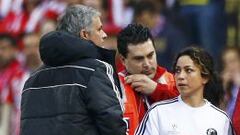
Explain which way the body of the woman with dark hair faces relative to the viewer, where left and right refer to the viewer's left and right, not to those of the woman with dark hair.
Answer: facing the viewer

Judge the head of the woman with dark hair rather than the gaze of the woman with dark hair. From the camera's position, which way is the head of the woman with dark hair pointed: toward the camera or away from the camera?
toward the camera

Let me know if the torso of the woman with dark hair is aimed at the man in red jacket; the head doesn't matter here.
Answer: no
